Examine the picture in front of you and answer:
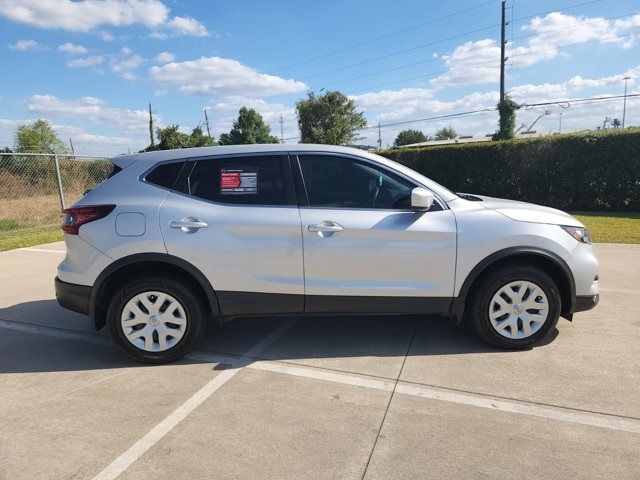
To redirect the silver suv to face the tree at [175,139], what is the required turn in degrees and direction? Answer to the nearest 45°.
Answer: approximately 90° to its left

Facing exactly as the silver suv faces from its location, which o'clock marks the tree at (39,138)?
The tree is roughly at 8 o'clock from the silver suv.

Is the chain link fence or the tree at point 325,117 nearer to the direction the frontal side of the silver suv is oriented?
the tree

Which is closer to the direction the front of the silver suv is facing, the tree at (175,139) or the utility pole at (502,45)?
the utility pole

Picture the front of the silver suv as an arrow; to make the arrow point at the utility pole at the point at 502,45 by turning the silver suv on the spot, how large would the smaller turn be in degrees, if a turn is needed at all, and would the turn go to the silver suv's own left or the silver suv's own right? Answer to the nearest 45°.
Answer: approximately 45° to the silver suv's own left

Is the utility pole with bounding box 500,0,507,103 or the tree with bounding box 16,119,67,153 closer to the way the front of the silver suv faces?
the utility pole

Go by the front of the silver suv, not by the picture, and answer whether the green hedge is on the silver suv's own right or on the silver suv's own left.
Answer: on the silver suv's own left

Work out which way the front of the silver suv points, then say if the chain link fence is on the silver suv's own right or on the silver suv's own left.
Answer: on the silver suv's own left

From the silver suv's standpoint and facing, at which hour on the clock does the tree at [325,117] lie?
The tree is roughly at 9 o'clock from the silver suv.

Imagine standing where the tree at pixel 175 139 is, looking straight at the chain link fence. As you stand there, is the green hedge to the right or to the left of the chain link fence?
left

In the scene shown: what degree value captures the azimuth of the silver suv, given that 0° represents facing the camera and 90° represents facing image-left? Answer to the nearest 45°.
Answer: approximately 270°

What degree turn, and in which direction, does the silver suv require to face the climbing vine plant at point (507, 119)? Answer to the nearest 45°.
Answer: approximately 45° to its left
